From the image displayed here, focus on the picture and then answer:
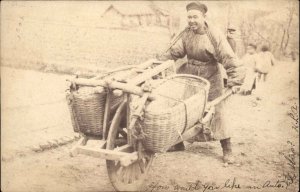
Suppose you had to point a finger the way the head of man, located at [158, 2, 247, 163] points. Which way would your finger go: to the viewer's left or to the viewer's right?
to the viewer's left

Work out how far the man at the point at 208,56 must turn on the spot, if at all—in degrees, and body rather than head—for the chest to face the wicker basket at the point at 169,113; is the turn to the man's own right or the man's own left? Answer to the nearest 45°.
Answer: approximately 45° to the man's own left

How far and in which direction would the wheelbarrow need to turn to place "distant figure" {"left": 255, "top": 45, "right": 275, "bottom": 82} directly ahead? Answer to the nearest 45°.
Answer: approximately 180°

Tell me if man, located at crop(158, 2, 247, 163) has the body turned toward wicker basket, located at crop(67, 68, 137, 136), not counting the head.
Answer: yes

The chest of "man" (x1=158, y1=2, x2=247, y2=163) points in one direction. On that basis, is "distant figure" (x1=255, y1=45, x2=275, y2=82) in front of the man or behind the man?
behind

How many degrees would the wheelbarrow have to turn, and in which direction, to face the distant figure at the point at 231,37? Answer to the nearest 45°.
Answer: approximately 180°
